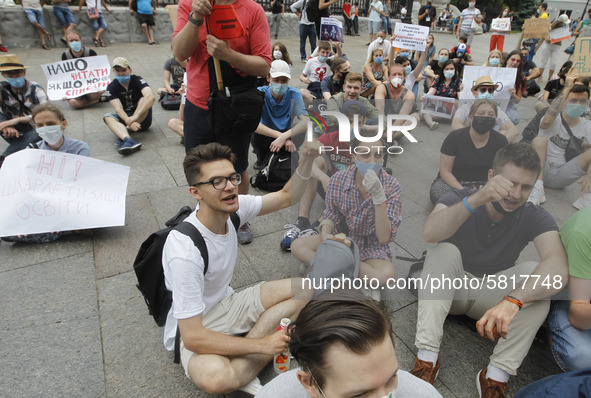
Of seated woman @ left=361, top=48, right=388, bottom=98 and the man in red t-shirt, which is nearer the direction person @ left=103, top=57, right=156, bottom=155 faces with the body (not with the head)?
the man in red t-shirt

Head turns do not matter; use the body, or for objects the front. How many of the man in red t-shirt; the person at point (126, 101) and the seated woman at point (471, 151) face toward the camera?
3

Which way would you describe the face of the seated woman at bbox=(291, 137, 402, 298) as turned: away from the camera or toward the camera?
toward the camera

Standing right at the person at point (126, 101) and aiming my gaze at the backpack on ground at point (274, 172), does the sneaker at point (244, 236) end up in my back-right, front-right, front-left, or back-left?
front-right

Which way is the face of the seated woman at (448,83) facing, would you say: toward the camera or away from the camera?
toward the camera

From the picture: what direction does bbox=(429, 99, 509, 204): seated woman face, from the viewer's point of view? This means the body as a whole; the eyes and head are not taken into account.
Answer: toward the camera

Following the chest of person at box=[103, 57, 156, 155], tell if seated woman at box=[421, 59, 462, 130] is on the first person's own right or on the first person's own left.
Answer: on the first person's own left

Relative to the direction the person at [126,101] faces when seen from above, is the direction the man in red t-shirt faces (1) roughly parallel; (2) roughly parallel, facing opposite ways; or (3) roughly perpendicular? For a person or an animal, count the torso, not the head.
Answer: roughly parallel

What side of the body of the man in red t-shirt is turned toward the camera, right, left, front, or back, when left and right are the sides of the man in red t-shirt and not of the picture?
front

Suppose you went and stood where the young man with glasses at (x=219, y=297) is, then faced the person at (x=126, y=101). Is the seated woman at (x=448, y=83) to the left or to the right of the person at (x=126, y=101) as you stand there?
right

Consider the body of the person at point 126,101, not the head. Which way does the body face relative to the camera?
toward the camera

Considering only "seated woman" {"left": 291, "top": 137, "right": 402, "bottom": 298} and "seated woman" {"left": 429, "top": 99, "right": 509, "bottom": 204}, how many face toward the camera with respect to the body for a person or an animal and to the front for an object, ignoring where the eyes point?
2

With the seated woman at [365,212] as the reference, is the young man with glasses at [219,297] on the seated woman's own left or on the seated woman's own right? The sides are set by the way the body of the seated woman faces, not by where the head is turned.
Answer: on the seated woman's own right

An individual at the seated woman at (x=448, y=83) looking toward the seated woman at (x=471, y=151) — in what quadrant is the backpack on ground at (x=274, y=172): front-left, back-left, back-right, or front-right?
front-right

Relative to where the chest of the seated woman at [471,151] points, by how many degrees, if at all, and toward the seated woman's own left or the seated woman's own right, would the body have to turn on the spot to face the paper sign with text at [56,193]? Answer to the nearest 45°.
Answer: approximately 90° to the seated woman's own right
